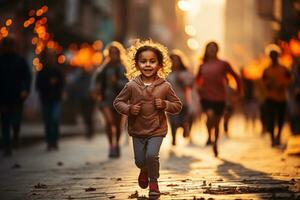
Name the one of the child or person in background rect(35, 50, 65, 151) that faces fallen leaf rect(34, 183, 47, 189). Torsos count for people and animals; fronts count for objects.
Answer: the person in background

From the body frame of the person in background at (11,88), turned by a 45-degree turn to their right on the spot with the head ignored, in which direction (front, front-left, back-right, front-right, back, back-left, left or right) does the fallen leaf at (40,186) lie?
front-left

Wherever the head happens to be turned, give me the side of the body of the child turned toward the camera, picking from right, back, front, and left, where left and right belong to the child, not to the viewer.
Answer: front

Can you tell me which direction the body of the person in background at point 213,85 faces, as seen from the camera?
toward the camera

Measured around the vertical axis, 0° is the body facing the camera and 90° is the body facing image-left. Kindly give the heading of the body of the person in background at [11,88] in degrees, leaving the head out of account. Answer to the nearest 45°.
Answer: approximately 0°

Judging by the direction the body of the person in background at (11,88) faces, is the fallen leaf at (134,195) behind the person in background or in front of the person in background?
in front

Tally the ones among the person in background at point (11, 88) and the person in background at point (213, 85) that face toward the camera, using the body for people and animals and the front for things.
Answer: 2

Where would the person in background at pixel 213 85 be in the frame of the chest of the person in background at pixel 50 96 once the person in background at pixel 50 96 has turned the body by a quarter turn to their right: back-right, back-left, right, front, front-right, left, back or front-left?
back-left
